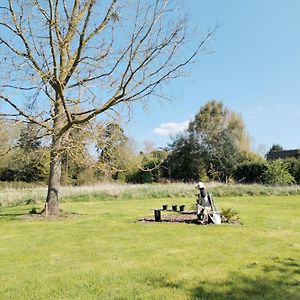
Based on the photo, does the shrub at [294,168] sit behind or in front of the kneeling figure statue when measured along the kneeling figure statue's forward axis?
behind

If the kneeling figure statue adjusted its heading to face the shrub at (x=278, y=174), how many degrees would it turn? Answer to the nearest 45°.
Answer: approximately 135° to its right

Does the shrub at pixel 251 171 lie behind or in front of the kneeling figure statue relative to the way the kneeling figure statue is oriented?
behind

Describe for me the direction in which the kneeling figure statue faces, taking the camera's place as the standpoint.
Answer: facing the viewer and to the left of the viewer
